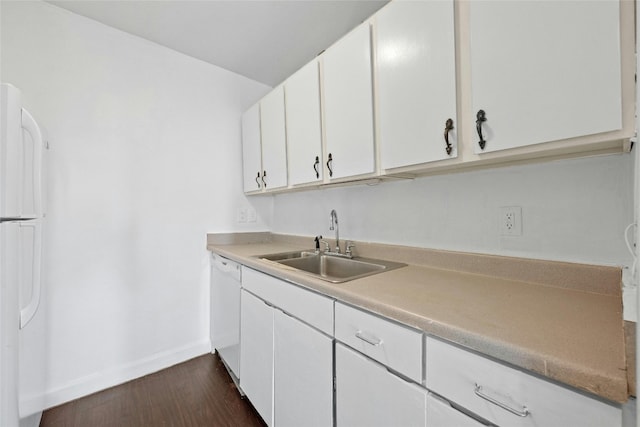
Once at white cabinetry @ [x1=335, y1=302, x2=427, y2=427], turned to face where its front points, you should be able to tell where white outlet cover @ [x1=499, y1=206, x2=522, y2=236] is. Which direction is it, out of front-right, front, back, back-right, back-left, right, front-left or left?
back

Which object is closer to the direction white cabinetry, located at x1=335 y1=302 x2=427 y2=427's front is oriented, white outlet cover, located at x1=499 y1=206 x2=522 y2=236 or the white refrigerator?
the white refrigerator

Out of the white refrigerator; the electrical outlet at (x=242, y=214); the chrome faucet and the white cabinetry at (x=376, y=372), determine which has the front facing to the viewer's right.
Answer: the white refrigerator

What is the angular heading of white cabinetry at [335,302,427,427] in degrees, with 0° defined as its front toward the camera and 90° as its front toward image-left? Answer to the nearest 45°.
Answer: approximately 45°

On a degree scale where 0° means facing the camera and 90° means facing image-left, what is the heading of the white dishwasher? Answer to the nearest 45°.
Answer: approximately 45°

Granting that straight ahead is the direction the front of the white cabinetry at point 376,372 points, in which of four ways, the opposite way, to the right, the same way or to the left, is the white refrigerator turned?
the opposite way

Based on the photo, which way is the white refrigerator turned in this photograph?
to the viewer's right

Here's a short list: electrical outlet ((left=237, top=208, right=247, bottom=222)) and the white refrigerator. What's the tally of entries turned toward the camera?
1

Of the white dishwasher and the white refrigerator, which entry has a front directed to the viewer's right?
the white refrigerator

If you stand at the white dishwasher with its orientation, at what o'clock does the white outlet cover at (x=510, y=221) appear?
The white outlet cover is roughly at 9 o'clock from the white dishwasher.

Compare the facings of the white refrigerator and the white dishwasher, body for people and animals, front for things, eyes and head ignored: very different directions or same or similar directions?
very different directions
